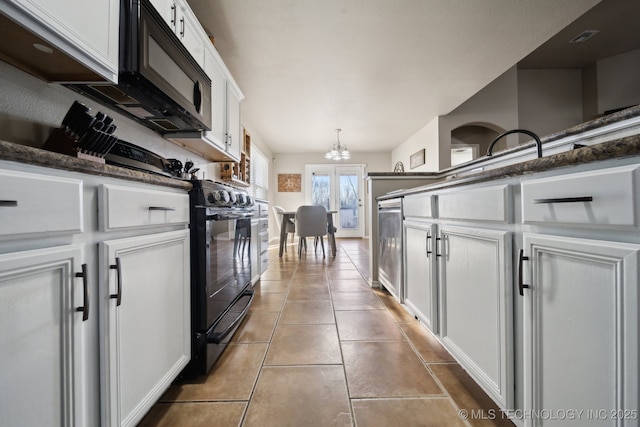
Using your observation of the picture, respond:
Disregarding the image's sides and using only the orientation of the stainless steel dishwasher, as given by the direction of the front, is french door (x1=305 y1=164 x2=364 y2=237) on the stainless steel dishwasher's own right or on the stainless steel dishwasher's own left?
on the stainless steel dishwasher's own right

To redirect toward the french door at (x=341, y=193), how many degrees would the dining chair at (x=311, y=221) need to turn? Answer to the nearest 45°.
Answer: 0° — it already faces it

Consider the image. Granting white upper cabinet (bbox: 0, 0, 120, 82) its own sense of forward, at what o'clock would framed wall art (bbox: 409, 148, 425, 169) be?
The framed wall art is roughly at 10 o'clock from the white upper cabinet.

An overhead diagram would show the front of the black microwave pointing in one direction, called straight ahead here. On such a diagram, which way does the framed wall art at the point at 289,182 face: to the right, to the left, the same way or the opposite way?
to the right

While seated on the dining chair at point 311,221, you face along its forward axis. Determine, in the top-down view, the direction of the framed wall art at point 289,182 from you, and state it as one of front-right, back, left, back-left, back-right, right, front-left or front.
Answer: front

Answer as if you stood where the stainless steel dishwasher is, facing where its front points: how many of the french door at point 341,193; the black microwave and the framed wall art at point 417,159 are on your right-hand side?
2

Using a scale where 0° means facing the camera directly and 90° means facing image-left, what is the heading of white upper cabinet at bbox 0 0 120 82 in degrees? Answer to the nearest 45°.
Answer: approximately 315°

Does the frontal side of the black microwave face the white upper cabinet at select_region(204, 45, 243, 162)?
no

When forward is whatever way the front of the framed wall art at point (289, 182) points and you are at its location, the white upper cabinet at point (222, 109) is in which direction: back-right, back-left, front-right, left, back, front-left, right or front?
front

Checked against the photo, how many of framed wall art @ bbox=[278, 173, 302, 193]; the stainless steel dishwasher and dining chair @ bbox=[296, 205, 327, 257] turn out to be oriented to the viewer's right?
0

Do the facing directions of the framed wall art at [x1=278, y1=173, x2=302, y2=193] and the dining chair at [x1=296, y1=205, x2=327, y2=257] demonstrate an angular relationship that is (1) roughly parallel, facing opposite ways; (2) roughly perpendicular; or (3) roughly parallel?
roughly parallel, facing opposite ways

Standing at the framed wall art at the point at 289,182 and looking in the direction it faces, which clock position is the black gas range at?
The black gas range is roughly at 12 o'clock from the framed wall art.

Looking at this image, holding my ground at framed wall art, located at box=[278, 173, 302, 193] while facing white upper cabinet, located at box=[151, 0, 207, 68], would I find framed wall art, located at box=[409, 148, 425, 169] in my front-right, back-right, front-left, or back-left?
front-left

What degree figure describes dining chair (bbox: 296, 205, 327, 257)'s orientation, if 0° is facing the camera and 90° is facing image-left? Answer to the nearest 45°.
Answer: approximately 180°

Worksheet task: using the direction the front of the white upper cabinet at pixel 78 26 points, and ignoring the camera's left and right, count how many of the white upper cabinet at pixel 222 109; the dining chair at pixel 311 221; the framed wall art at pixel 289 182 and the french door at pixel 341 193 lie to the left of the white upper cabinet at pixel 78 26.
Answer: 4

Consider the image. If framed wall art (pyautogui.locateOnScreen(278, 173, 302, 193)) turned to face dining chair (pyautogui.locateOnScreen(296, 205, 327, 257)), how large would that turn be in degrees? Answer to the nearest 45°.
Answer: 0° — it already faces it

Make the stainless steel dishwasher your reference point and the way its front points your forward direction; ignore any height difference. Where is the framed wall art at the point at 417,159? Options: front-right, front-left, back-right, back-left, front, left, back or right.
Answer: right

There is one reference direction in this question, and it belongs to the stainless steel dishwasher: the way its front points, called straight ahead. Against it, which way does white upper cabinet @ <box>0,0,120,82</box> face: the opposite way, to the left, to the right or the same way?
the opposite way

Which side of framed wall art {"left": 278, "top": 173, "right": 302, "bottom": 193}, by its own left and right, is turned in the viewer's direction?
front
